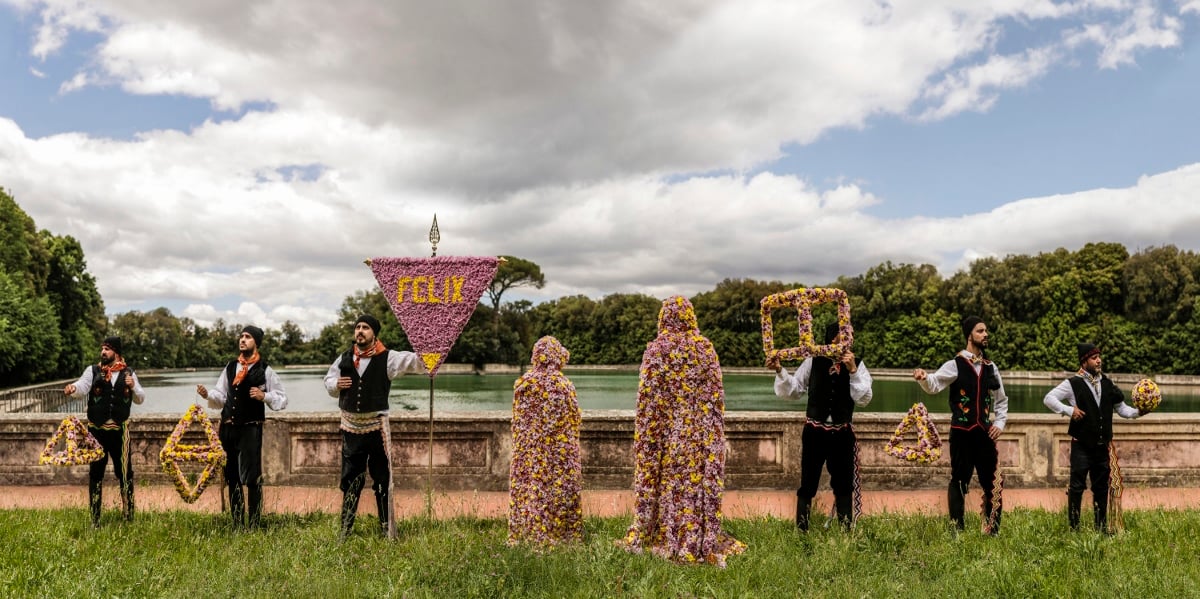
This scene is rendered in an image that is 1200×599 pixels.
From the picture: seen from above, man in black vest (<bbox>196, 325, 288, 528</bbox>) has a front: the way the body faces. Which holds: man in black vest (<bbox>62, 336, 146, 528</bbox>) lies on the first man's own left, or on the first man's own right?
on the first man's own right

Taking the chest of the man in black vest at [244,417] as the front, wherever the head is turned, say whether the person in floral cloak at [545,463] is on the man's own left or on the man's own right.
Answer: on the man's own left

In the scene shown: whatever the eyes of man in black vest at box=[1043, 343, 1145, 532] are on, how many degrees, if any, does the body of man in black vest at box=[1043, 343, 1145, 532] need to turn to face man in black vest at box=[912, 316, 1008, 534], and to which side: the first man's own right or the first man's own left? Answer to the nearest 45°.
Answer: approximately 90° to the first man's own right

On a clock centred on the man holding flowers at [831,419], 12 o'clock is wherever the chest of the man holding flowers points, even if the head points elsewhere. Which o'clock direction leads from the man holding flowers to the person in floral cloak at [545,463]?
The person in floral cloak is roughly at 2 o'clock from the man holding flowers.

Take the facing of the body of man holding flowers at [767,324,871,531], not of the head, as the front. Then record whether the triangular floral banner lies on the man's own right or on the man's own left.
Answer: on the man's own right

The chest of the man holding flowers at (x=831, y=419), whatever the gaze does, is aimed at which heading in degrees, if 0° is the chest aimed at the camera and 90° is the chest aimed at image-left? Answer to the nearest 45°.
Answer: approximately 0°

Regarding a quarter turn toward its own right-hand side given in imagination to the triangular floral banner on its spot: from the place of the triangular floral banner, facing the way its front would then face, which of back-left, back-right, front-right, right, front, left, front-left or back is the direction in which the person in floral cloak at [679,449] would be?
back-left

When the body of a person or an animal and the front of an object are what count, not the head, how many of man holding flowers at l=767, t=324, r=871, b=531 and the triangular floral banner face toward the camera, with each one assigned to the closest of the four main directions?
2

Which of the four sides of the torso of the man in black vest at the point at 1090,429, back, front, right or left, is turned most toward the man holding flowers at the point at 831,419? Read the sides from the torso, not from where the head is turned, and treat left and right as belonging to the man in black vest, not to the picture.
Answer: right

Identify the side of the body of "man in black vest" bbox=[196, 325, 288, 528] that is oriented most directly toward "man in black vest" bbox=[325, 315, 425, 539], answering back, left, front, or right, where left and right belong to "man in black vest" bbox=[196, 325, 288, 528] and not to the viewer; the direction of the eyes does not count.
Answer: left
